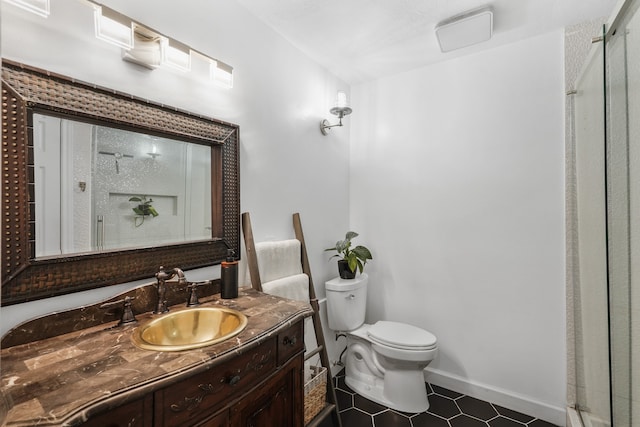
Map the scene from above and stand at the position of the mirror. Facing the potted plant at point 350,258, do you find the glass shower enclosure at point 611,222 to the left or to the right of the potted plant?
right

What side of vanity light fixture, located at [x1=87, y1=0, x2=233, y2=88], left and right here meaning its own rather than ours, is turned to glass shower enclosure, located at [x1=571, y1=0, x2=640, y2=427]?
front

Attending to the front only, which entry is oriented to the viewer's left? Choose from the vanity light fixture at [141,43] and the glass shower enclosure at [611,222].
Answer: the glass shower enclosure

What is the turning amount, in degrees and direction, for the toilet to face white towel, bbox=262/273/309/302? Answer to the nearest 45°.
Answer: approximately 90° to its right

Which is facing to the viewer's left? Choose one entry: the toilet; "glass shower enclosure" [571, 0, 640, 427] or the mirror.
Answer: the glass shower enclosure

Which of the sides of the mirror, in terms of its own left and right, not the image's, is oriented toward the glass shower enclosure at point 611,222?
front

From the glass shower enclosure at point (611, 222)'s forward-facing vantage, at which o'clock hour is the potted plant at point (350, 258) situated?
The potted plant is roughly at 12 o'clock from the glass shower enclosure.

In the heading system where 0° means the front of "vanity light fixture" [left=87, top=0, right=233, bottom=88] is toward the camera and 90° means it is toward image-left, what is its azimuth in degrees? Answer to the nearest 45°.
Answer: approximately 315°

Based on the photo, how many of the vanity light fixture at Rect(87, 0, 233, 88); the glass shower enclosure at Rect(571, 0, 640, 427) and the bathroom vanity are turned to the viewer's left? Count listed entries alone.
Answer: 1

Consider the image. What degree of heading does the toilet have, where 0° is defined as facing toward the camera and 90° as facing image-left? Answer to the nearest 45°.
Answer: approximately 315°

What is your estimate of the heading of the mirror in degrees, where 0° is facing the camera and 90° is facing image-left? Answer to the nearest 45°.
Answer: approximately 315°
